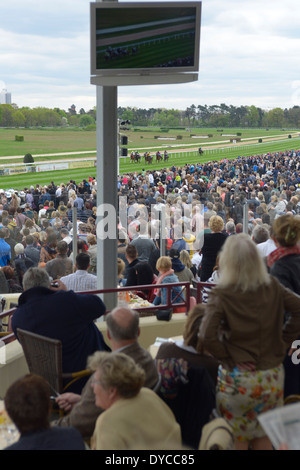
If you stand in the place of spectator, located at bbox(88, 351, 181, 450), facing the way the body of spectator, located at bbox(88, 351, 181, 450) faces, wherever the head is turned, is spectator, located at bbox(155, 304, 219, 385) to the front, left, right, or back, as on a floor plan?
right

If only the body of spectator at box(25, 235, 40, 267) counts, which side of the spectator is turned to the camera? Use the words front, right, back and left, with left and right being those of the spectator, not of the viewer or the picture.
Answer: back

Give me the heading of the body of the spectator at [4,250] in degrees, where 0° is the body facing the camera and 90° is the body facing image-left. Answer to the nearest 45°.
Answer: approximately 180°

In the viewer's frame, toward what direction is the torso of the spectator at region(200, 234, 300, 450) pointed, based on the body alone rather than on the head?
away from the camera

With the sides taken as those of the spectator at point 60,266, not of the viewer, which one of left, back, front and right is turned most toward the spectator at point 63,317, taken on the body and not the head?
back

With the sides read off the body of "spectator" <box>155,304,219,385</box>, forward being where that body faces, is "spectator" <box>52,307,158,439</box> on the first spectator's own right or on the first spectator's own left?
on the first spectator's own left

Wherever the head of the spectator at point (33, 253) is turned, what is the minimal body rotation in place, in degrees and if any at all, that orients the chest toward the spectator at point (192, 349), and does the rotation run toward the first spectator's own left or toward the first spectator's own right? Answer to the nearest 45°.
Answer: approximately 180°

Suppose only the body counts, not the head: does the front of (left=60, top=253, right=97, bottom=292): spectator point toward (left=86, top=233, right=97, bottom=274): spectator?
yes

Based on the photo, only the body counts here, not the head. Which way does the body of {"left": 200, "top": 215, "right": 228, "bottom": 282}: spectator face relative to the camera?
away from the camera

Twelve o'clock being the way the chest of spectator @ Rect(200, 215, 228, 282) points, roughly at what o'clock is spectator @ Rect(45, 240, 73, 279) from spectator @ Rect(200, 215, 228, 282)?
spectator @ Rect(45, 240, 73, 279) is roughly at 9 o'clock from spectator @ Rect(200, 215, 228, 282).
